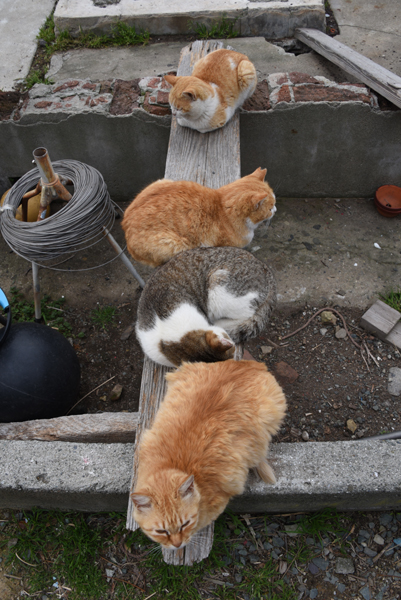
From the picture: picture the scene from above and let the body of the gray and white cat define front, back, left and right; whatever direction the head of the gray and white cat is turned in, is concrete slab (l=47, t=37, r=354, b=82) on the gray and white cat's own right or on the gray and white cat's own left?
on the gray and white cat's own right

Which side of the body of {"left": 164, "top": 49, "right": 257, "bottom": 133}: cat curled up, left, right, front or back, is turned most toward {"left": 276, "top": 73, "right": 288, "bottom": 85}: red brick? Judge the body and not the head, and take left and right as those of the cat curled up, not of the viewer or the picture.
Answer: back

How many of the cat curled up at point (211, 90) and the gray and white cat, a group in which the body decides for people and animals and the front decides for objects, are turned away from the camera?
0

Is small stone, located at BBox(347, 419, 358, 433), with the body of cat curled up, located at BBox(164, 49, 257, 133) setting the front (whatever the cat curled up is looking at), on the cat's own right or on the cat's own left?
on the cat's own left

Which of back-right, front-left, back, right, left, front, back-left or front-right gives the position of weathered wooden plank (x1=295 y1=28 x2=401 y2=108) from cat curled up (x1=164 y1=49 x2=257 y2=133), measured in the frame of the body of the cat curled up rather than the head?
back

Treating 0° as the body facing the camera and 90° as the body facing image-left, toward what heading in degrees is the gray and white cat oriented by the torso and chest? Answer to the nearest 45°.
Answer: approximately 45°

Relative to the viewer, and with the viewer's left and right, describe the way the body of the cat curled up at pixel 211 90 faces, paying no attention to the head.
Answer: facing the viewer and to the left of the viewer
